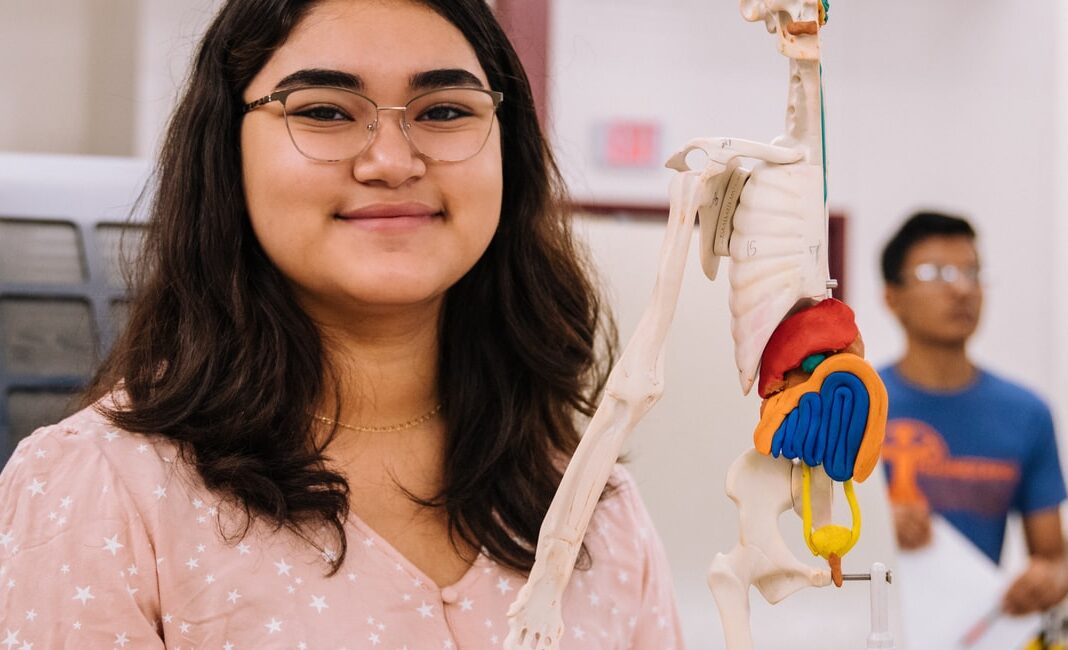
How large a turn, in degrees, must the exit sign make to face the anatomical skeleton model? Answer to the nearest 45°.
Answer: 0° — it already faces it

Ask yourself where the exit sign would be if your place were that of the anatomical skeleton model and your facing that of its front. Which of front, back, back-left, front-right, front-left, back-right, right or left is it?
back

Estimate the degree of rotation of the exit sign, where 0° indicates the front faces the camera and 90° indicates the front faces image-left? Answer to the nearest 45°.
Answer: approximately 0°
